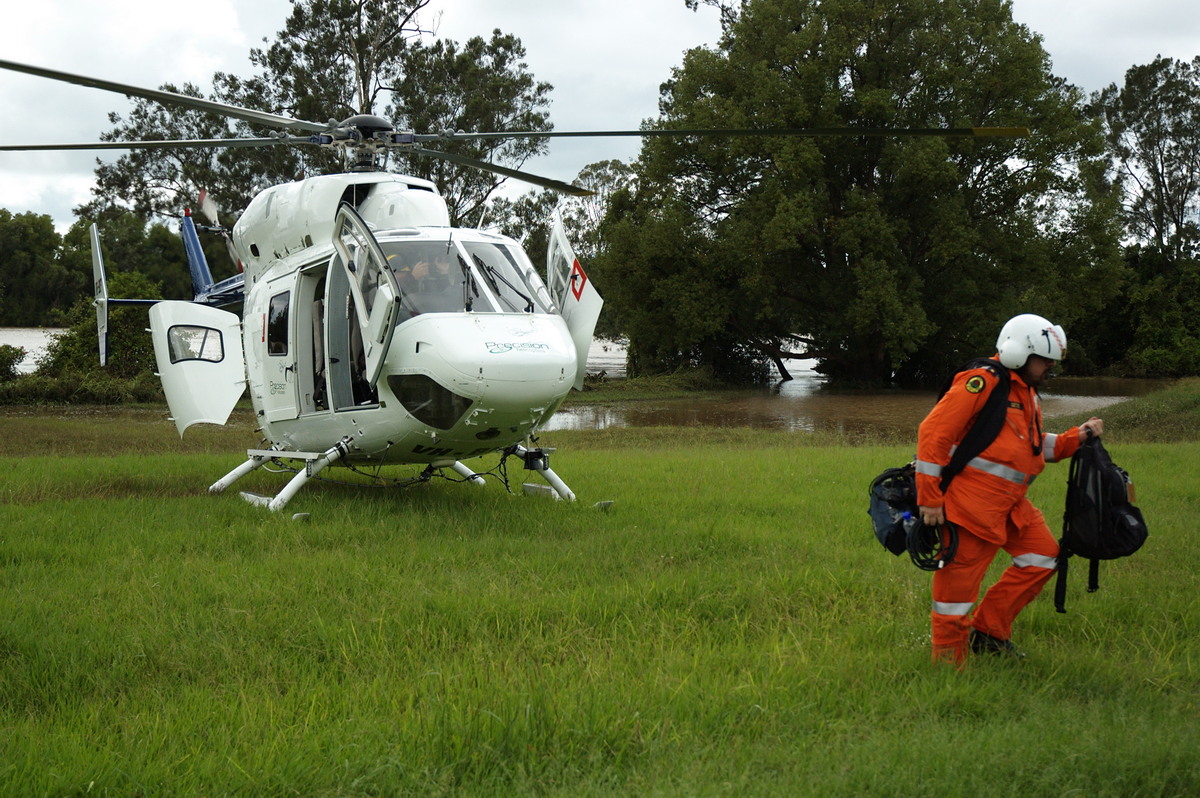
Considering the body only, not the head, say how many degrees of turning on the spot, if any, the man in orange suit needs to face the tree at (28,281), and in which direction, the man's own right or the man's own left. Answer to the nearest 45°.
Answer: approximately 180°

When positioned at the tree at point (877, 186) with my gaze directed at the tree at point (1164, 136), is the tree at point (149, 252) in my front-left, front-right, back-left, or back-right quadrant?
back-left

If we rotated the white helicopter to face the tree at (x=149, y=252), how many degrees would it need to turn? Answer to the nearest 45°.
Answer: approximately 135° to its left

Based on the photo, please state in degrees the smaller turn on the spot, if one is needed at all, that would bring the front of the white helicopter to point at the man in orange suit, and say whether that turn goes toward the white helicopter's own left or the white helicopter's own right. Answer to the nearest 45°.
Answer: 0° — it already faces them

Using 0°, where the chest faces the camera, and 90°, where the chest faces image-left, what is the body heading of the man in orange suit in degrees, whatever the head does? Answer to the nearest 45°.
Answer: approximately 315°

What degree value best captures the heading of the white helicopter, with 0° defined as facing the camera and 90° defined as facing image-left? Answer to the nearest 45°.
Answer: approximately 315°

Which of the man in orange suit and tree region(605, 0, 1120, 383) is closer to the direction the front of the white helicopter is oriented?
the man in orange suit

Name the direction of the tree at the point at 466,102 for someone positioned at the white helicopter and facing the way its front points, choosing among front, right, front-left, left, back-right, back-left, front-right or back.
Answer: back-left

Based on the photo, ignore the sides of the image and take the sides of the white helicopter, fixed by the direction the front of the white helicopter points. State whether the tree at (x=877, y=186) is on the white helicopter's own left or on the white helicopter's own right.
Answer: on the white helicopter's own left

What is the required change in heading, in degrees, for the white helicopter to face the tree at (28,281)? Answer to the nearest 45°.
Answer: approximately 180°

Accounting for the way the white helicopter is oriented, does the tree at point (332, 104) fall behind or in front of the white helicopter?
behind

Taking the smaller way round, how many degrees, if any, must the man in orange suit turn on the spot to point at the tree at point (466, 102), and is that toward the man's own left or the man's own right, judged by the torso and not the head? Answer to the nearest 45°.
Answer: approximately 180°

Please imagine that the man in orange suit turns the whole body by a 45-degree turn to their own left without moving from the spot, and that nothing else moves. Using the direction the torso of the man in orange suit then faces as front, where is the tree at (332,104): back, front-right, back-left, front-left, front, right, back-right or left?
back-left
